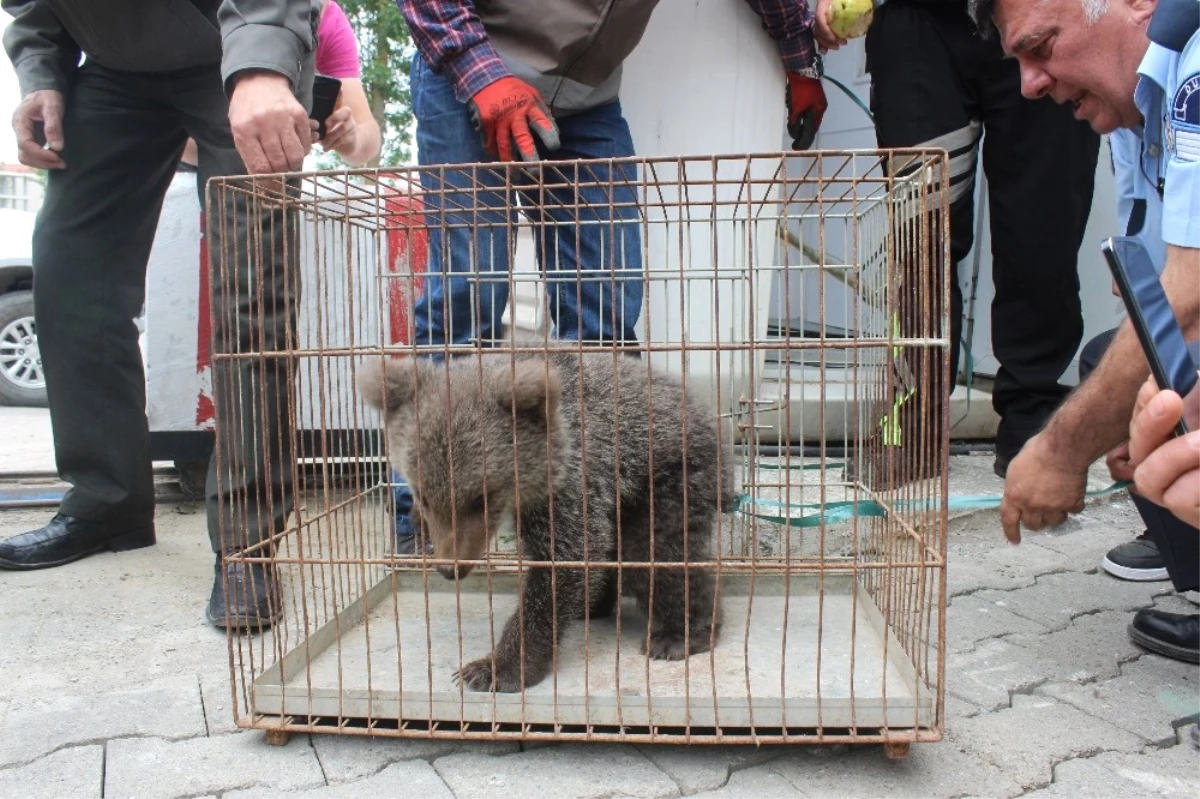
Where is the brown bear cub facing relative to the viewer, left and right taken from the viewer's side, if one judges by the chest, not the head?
facing the viewer and to the left of the viewer
